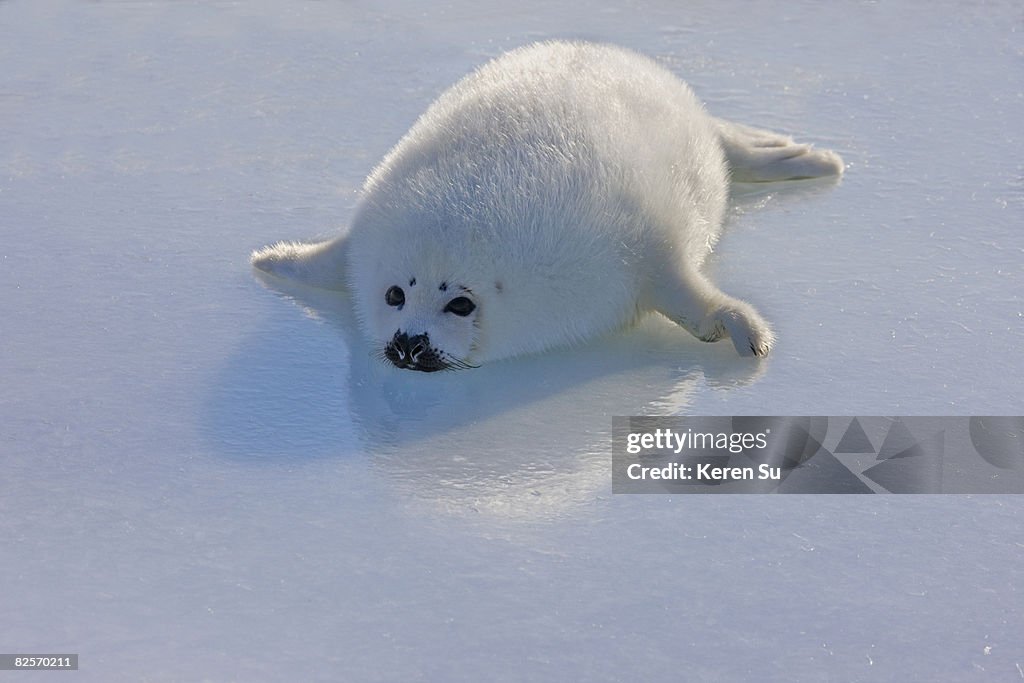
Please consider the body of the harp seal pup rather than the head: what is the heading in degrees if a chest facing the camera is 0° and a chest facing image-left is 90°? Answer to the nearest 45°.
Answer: approximately 45°
